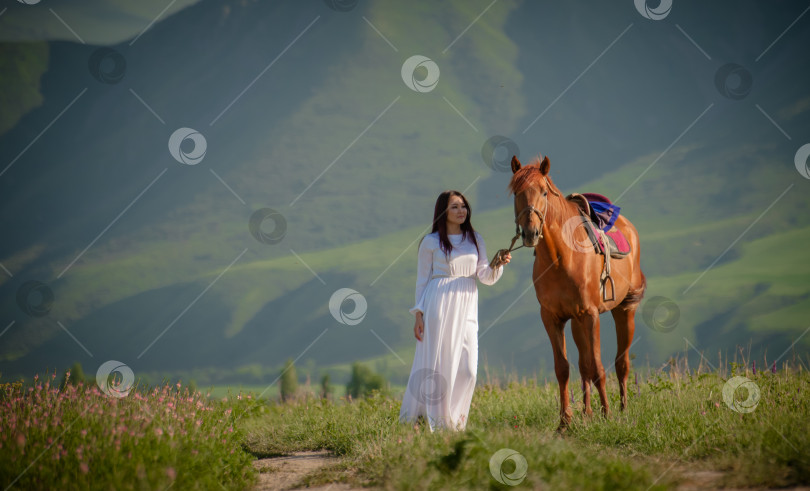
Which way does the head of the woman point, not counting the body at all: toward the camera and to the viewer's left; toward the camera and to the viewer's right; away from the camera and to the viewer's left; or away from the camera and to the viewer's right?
toward the camera and to the viewer's right

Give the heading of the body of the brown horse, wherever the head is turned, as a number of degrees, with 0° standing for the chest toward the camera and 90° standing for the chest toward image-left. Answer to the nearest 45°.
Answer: approximately 45°
